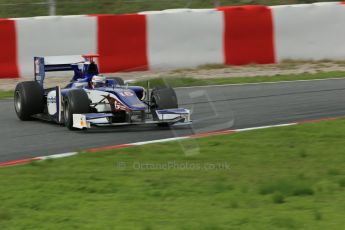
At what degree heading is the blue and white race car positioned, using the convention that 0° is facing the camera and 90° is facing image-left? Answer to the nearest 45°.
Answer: approximately 315°

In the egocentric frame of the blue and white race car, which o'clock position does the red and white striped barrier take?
The red and white striped barrier is roughly at 8 o'clock from the blue and white race car.
